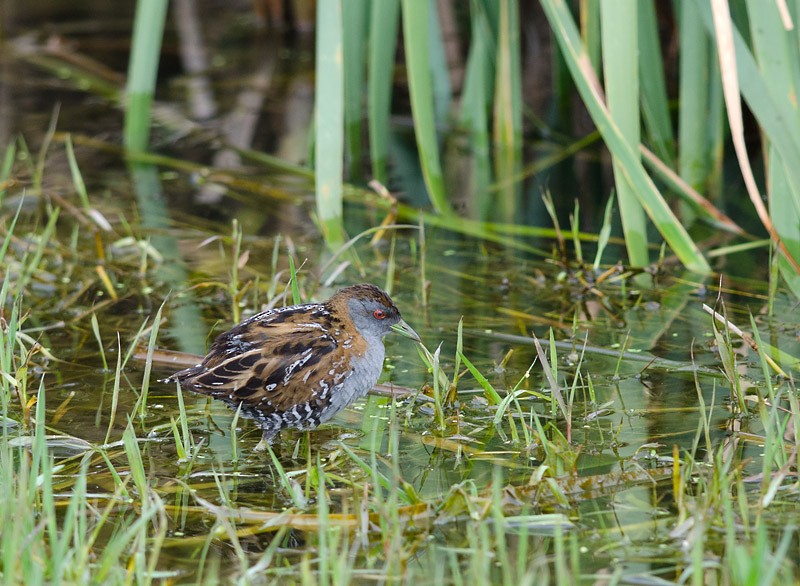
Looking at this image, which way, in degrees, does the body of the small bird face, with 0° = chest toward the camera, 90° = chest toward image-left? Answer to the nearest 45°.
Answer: approximately 270°
